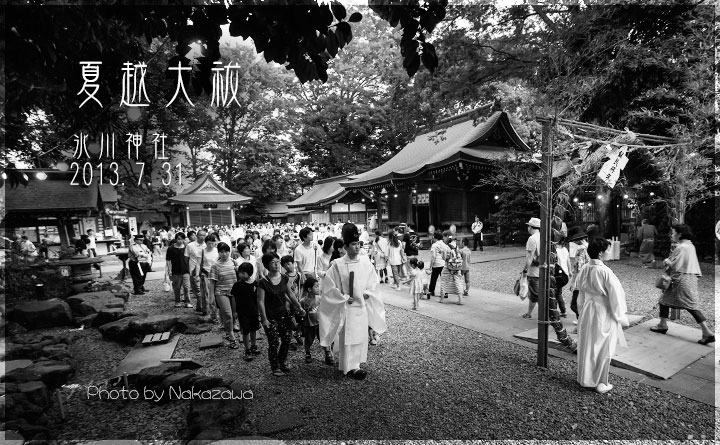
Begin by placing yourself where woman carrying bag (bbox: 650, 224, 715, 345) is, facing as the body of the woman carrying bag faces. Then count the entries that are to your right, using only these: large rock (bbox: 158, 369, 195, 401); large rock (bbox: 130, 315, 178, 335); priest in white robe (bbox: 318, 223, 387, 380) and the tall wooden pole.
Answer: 0

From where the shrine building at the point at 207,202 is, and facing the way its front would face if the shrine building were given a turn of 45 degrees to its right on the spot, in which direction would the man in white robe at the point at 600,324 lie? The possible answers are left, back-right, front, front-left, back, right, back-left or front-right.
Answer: front-left

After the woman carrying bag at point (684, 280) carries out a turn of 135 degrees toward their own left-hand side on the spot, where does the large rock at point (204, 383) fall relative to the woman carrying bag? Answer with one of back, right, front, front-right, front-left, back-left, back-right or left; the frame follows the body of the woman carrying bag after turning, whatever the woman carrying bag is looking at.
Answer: right

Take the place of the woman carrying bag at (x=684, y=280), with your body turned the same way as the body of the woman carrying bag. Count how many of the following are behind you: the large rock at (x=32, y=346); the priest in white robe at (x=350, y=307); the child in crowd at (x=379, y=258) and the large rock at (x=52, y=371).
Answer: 0

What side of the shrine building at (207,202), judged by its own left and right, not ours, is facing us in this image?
front

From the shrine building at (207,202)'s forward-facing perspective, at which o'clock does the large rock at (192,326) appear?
The large rock is roughly at 12 o'clock from the shrine building.

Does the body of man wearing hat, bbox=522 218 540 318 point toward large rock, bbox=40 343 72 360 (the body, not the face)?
no

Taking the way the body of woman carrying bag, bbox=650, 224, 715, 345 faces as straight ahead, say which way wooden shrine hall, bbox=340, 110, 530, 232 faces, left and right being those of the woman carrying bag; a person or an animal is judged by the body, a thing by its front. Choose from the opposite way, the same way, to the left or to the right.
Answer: to the left

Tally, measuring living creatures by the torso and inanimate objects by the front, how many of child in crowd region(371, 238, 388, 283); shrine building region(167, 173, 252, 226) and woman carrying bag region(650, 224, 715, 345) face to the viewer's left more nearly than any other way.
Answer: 1

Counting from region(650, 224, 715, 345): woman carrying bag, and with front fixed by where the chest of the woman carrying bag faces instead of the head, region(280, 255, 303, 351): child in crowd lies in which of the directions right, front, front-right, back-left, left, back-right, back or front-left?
front-left

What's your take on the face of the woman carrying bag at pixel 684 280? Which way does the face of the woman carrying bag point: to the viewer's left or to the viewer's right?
to the viewer's left

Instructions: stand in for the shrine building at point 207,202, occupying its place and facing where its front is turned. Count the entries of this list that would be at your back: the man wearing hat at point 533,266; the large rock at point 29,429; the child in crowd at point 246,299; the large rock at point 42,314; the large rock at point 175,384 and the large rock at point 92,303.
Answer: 0

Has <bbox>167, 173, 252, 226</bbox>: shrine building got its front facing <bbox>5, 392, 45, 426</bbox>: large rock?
yes

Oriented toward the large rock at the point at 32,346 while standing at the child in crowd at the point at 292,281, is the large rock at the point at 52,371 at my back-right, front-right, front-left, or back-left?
front-left

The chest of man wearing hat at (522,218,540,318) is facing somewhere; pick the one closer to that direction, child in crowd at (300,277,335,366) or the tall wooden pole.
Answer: the child in crowd

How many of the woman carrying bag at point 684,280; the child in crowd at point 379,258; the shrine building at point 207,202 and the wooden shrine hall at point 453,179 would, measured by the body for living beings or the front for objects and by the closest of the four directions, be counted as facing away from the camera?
1

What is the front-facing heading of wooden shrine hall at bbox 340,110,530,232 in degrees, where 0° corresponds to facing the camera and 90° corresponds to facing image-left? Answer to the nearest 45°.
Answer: approximately 45°

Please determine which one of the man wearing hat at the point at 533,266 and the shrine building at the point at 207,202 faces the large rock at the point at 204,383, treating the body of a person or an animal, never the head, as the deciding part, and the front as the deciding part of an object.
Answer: the shrine building

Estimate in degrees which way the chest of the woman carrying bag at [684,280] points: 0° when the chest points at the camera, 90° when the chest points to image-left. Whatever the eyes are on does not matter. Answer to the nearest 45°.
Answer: approximately 90°
